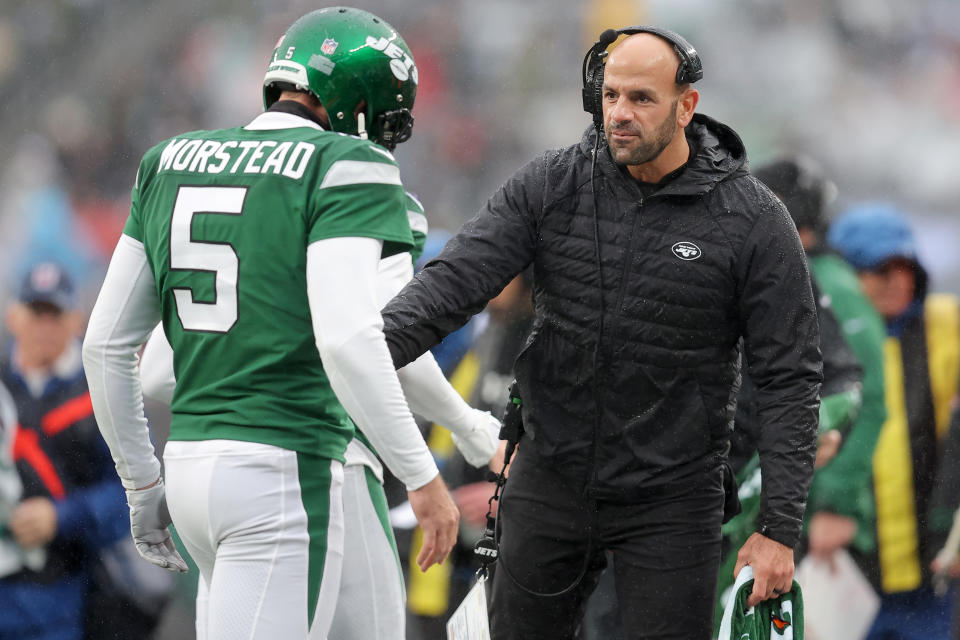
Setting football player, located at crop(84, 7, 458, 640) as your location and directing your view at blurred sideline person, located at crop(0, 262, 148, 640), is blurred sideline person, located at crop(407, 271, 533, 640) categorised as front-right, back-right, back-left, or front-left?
front-right

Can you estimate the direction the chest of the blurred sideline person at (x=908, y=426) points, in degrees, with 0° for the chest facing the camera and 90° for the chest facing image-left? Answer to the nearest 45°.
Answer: approximately 45°

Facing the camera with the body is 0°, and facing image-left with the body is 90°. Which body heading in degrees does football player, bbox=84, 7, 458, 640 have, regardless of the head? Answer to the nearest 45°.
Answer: approximately 225°

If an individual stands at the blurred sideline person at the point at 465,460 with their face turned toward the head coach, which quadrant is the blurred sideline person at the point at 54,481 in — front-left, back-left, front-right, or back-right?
back-right

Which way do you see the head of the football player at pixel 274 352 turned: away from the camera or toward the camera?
away from the camera

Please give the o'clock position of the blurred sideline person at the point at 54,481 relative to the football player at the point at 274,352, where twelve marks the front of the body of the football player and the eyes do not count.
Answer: The blurred sideline person is roughly at 10 o'clock from the football player.

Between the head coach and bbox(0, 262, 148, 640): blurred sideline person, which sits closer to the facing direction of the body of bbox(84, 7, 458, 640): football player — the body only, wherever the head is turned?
the head coach

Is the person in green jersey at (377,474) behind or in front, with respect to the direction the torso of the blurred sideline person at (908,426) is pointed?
in front

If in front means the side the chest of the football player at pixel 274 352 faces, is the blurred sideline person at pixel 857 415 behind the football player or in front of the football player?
in front

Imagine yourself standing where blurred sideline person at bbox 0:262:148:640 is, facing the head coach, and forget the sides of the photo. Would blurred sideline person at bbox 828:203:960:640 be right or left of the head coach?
left

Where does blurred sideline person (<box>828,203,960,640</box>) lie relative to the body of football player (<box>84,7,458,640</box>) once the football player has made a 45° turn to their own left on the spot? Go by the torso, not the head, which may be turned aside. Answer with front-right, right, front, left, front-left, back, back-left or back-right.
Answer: front-right

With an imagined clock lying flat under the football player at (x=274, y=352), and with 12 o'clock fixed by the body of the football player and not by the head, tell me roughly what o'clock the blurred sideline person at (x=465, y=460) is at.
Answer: The blurred sideline person is roughly at 11 o'clock from the football player.
